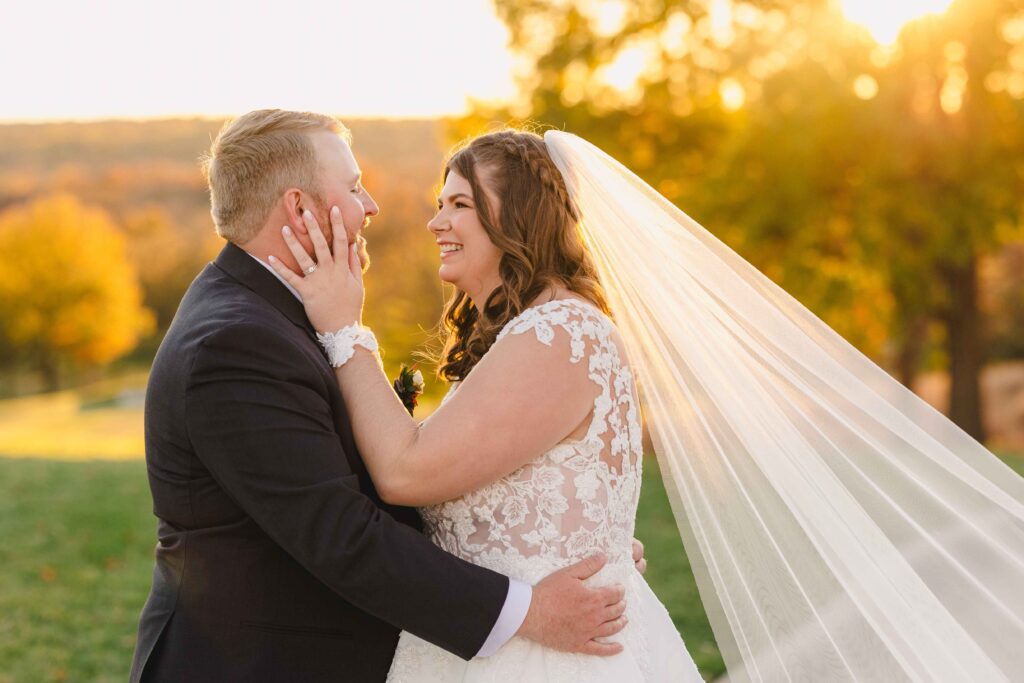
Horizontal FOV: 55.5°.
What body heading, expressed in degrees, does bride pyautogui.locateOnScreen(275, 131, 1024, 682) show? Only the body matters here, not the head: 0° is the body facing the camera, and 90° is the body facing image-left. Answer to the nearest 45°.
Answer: approximately 90°

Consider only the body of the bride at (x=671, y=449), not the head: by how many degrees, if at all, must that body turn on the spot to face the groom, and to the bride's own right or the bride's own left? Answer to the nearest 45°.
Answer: approximately 45° to the bride's own left

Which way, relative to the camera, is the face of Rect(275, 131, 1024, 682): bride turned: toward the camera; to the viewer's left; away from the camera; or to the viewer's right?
to the viewer's left

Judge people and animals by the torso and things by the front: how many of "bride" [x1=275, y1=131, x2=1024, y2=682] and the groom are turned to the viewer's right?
1

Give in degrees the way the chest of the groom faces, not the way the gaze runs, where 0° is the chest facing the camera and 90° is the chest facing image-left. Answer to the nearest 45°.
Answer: approximately 270°

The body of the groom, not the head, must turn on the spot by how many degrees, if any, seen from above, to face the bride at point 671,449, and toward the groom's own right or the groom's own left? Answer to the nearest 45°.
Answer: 0° — they already face them

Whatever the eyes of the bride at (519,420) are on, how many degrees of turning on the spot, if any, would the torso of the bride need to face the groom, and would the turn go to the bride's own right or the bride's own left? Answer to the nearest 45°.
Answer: approximately 45° to the bride's own left

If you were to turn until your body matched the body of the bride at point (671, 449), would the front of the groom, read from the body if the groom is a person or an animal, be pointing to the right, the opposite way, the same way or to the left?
the opposite way

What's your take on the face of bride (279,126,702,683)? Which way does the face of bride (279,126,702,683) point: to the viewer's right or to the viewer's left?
to the viewer's left

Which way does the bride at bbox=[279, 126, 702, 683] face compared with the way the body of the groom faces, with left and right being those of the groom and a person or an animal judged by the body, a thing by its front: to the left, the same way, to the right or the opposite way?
the opposite way
